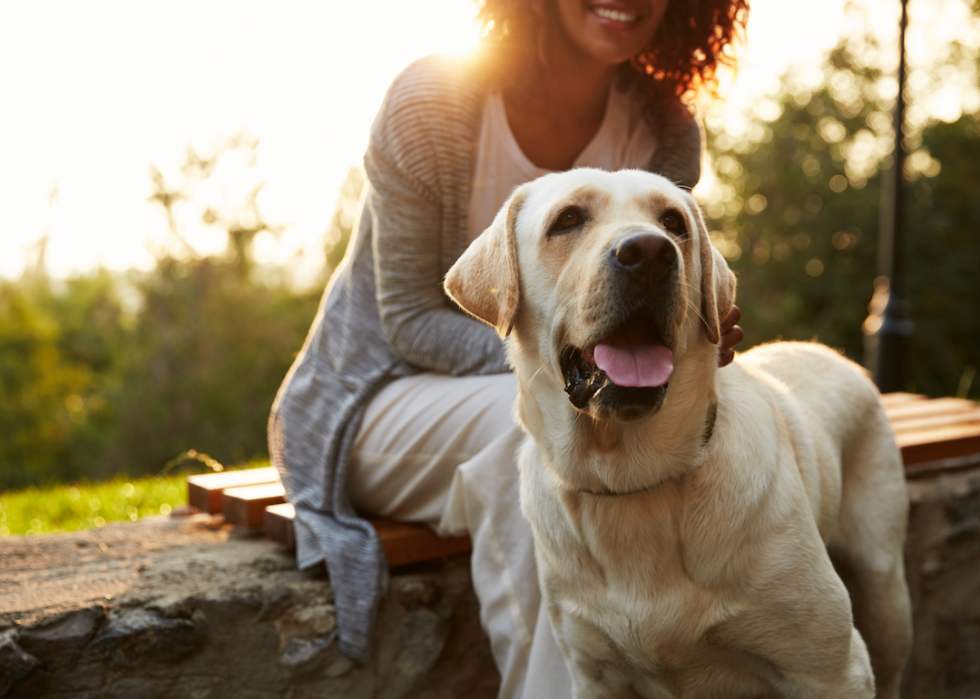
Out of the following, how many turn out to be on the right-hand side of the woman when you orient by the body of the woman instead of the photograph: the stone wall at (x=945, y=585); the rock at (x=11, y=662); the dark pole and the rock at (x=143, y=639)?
2

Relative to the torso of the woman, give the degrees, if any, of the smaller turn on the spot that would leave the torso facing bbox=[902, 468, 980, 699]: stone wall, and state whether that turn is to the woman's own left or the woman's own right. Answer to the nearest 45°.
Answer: approximately 45° to the woman's own left

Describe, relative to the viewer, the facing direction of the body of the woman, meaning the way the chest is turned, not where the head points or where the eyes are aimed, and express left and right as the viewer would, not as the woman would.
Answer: facing the viewer and to the right of the viewer

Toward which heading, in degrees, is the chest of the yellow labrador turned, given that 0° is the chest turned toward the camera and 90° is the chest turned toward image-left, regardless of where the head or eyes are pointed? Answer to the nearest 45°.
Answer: approximately 45°

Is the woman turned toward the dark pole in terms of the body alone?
no

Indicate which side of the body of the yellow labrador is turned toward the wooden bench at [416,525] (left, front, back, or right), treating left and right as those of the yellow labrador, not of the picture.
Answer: right

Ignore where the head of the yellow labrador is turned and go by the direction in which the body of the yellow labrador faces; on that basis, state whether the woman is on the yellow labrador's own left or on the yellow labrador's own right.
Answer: on the yellow labrador's own right

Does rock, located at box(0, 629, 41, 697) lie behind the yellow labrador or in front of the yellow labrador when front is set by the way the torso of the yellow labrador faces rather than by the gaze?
in front

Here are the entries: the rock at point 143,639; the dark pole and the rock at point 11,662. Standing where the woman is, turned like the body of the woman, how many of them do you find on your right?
2

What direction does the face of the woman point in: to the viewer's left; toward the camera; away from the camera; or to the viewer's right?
toward the camera

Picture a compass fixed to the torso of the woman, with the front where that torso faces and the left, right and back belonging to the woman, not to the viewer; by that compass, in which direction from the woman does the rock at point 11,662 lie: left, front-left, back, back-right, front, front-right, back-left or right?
right

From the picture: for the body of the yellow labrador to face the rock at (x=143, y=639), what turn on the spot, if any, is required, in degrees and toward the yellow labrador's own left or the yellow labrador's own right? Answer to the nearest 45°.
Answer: approximately 45° to the yellow labrador's own right

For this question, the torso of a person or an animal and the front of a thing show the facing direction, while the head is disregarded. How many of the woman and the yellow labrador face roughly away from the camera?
0

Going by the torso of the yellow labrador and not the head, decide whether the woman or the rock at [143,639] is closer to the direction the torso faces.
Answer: the rock
